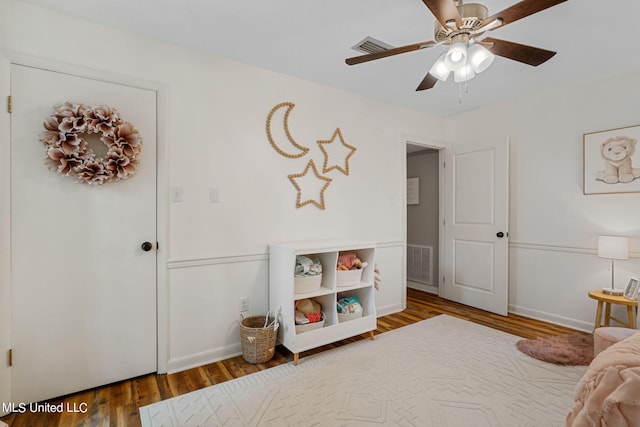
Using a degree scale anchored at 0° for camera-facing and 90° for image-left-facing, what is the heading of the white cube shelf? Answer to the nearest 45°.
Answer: approximately 315°

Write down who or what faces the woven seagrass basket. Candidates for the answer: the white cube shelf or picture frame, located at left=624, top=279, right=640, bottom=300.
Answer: the picture frame

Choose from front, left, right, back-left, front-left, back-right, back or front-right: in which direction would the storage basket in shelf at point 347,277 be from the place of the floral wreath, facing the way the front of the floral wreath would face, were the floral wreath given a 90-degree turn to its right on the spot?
back

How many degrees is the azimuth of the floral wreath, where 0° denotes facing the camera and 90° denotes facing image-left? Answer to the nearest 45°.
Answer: approximately 0°

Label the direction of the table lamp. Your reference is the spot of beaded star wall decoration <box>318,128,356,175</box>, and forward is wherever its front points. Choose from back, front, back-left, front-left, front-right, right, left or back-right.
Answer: front-left

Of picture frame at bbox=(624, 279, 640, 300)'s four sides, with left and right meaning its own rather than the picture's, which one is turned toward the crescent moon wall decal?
front

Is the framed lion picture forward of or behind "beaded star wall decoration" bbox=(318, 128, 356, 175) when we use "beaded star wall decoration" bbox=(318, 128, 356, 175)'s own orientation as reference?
forward

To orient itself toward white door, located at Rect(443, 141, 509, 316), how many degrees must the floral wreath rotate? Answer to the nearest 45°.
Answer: approximately 90° to its left

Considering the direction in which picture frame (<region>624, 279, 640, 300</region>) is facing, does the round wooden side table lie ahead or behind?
ahead

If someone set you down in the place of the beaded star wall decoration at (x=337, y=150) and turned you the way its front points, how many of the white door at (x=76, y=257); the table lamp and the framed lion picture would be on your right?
1

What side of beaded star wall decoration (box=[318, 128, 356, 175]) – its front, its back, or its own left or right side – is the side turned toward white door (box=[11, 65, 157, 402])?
right
